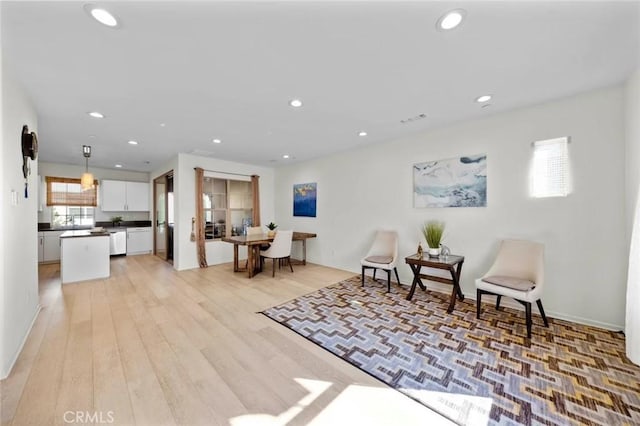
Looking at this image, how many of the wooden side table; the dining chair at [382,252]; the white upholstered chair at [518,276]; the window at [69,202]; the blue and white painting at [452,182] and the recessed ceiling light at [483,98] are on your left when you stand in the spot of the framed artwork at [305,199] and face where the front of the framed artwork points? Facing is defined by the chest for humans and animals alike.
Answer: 5

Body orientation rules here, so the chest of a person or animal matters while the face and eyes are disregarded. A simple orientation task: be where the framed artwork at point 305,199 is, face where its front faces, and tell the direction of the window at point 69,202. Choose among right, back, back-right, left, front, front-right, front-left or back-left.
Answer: front-right

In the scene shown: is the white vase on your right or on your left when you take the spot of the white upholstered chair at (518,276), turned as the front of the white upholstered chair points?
on your right

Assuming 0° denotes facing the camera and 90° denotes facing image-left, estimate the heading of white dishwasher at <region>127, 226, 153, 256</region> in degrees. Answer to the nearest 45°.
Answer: approximately 0°

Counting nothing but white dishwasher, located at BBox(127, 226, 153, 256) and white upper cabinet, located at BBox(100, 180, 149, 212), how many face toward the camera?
2
